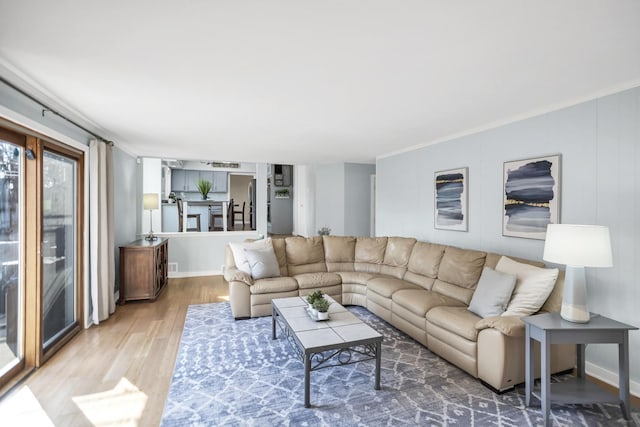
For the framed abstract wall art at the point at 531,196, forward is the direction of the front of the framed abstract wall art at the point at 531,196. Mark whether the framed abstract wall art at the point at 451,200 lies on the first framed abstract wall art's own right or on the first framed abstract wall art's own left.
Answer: on the first framed abstract wall art's own right

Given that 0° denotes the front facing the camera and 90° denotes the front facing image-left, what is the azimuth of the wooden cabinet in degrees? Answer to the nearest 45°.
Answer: approximately 270°

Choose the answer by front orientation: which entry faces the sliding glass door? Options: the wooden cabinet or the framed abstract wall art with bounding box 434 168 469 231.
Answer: the framed abstract wall art

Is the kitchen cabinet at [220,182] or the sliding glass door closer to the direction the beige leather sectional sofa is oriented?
the sliding glass door

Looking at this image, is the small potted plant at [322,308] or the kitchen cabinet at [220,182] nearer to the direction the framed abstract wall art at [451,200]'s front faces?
the small potted plant

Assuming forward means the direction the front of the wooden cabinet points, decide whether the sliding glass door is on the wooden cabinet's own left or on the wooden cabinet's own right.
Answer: on the wooden cabinet's own right

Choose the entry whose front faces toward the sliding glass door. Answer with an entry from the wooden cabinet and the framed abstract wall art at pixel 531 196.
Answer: the framed abstract wall art

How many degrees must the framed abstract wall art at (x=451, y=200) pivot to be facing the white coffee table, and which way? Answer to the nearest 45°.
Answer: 0° — it already faces it

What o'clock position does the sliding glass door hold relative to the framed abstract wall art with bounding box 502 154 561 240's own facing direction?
The sliding glass door is roughly at 12 o'clock from the framed abstract wall art.

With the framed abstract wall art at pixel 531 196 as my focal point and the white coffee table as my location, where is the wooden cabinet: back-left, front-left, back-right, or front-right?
back-left
